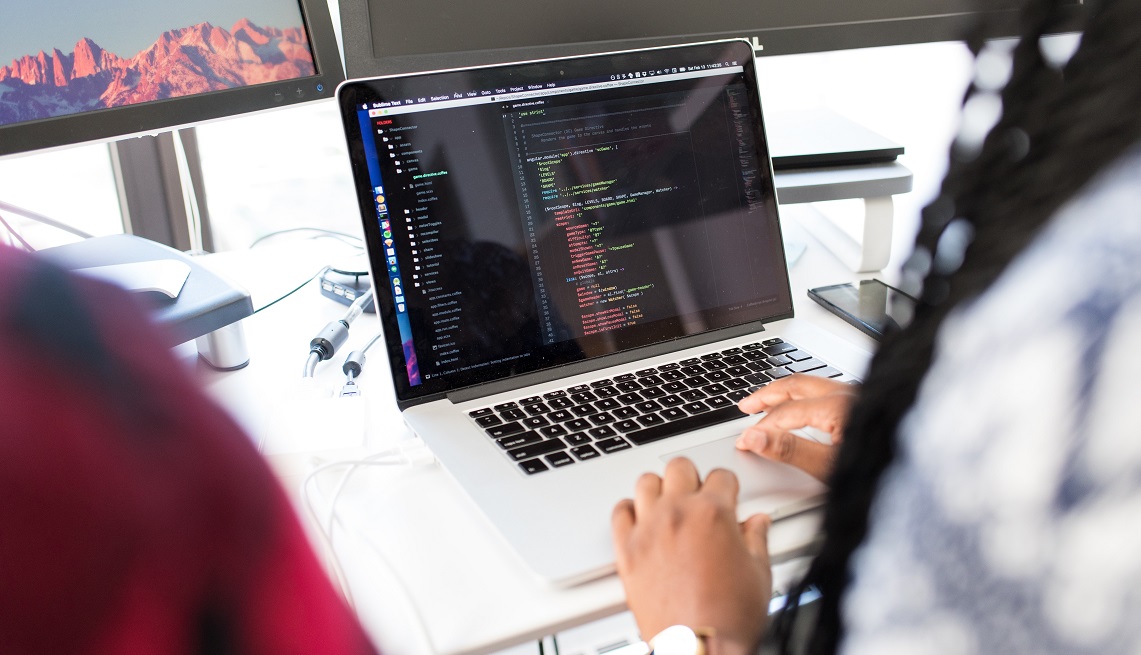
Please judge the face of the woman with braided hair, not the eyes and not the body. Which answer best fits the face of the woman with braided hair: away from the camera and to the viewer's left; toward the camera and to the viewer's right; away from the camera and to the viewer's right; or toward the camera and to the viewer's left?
away from the camera and to the viewer's left

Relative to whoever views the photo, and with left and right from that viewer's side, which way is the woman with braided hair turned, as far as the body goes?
facing away from the viewer and to the left of the viewer

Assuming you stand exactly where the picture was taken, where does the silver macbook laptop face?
facing the viewer and to the right of the viewer

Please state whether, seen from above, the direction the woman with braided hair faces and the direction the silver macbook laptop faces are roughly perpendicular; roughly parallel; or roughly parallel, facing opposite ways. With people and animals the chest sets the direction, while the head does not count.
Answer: roughly parallel, facing opposite ways

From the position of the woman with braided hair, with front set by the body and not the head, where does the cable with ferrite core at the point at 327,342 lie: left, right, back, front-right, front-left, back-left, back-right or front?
front

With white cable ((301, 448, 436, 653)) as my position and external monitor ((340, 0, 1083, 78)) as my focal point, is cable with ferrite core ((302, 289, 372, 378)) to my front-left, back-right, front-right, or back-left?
front-left

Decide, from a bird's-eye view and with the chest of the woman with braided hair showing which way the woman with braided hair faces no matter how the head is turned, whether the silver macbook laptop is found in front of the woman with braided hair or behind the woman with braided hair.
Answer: in front

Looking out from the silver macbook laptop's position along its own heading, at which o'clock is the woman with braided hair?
The woman with braided hair is roughly at 1 o'clock from the silver macbook laptop.

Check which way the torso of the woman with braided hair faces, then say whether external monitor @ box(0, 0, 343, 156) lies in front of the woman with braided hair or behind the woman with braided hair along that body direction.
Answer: in front
